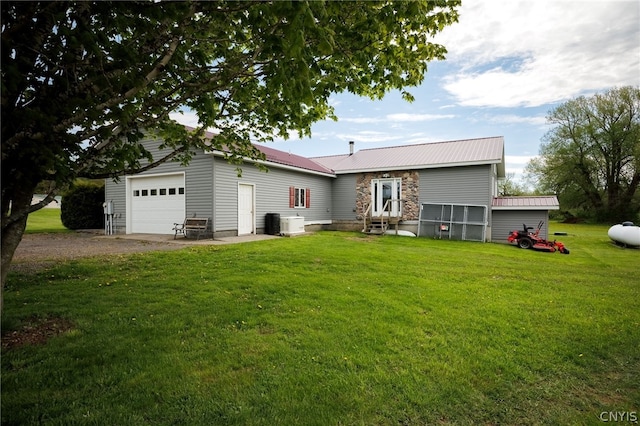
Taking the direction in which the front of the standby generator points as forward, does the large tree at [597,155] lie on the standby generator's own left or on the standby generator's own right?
on the standby generator's own left

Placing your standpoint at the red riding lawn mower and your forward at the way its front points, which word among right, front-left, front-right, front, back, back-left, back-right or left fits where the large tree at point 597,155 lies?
left

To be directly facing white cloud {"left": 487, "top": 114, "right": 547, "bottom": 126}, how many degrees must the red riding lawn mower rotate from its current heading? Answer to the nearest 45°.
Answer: approximately 90° to its left

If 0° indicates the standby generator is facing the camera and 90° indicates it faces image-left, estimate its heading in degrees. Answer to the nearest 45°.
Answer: approximately 315°

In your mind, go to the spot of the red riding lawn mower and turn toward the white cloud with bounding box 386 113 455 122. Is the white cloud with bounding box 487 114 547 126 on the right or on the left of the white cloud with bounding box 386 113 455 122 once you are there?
right

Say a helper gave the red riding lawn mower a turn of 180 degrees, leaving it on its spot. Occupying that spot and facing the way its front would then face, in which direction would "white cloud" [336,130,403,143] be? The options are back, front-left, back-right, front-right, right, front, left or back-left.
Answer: front-right

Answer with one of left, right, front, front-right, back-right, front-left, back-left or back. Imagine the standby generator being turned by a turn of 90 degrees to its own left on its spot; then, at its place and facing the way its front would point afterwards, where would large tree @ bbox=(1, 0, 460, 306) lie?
back-right

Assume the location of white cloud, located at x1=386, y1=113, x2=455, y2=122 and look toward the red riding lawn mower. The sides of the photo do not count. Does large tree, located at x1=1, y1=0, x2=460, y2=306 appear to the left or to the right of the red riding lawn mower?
right

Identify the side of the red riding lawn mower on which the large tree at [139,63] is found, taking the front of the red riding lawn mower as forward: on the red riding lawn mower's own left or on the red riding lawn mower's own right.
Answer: on the red riding lawn mower's own right

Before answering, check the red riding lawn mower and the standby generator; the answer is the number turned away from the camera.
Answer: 0

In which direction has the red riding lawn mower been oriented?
to the viewer's right

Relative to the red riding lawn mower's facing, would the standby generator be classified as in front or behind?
behind

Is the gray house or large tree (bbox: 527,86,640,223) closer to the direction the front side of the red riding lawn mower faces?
the large tree

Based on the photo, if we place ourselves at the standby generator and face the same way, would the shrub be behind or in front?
behind
